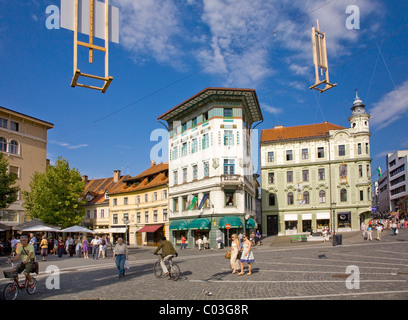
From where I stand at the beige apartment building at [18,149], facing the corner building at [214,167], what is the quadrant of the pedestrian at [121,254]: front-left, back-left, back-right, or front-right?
front-right

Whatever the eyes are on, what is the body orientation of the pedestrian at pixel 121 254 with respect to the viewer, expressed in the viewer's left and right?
facing the viewer

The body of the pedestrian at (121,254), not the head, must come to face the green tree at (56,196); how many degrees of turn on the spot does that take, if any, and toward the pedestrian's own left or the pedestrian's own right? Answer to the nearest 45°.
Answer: approximately 180°

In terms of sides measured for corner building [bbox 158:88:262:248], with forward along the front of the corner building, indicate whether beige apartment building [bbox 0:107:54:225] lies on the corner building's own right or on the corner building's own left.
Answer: on the corner building's own right

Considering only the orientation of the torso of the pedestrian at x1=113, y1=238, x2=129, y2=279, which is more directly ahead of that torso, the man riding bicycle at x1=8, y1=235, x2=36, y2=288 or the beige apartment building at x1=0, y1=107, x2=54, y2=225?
the man riding bicycle

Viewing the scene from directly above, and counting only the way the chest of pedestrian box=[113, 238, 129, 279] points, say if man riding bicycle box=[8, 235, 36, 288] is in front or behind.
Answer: in front

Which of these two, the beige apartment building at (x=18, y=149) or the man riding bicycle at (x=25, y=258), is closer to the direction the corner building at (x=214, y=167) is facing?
the man riding bicycle

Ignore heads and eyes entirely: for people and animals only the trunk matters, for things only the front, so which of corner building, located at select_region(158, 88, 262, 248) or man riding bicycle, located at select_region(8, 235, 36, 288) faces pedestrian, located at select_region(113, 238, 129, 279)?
the corner building

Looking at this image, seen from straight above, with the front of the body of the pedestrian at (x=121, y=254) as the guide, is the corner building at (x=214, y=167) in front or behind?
behind

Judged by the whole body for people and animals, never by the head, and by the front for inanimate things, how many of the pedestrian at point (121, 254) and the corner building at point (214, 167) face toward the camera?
2

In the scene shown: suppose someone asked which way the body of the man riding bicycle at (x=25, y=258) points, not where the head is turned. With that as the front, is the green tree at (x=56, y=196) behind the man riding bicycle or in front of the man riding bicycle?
behind

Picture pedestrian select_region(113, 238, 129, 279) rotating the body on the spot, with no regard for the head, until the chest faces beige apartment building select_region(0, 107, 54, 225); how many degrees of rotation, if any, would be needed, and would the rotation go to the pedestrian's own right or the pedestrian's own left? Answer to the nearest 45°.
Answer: approximately 180°
